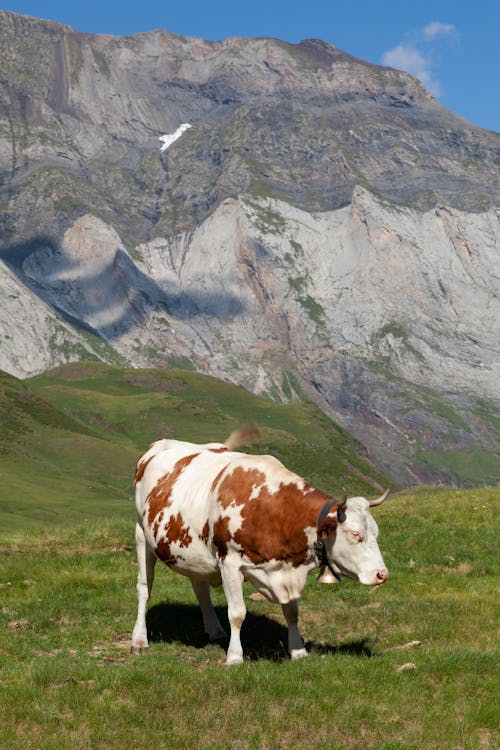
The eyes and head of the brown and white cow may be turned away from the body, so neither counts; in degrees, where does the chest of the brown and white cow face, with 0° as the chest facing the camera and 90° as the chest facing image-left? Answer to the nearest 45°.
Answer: approximately 315°
